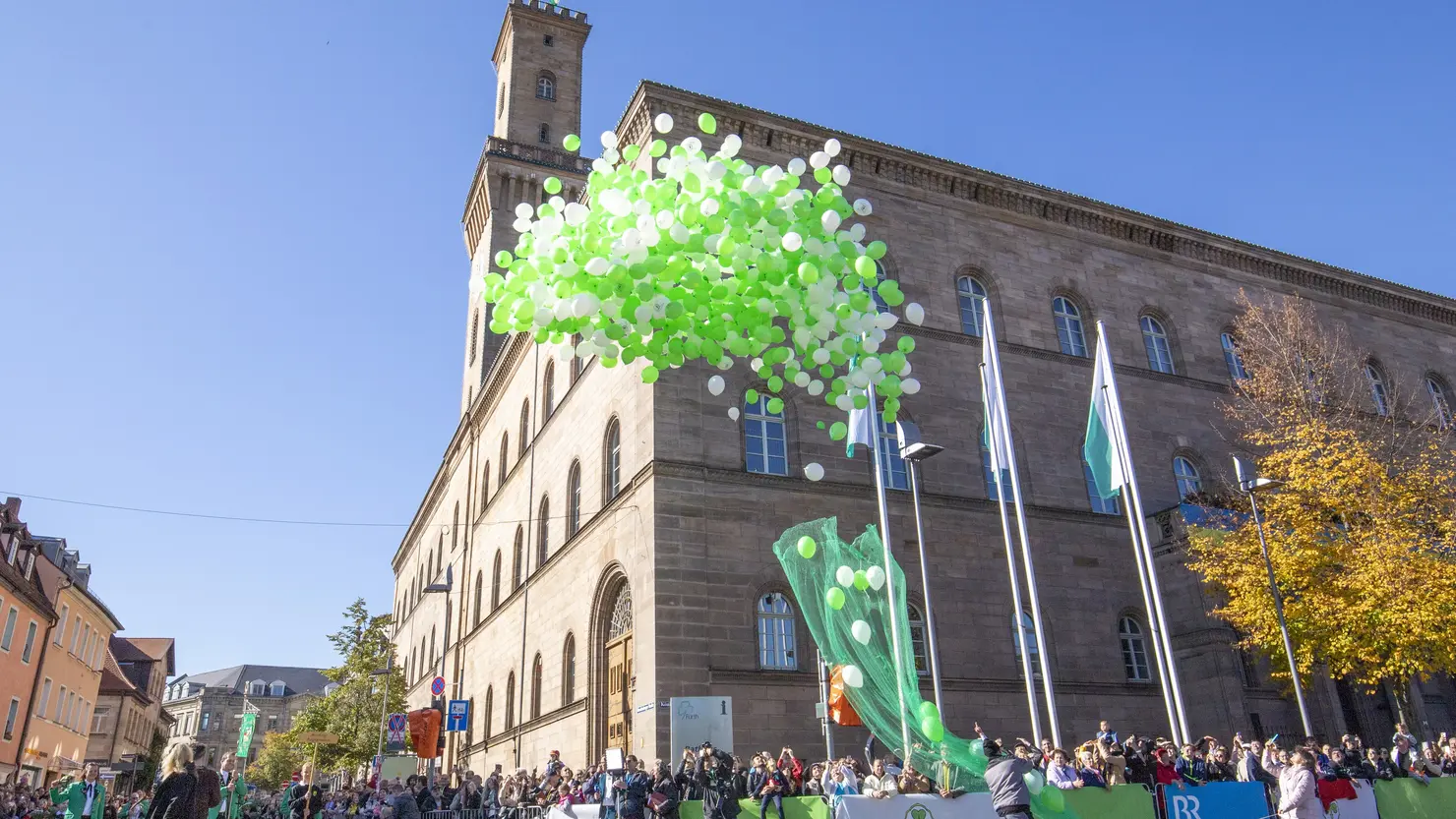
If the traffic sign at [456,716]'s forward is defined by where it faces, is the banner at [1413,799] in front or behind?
in front

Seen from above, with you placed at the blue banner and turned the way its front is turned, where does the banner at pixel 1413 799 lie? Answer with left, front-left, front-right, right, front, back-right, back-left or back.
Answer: back-left

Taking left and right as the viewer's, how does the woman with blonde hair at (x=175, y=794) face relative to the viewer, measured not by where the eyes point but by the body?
facing away from the viewer and to the right of the viewer

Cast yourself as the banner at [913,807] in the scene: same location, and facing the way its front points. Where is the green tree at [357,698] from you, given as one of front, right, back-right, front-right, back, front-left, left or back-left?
back-right

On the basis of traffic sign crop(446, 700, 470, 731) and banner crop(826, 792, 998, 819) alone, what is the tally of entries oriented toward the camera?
2

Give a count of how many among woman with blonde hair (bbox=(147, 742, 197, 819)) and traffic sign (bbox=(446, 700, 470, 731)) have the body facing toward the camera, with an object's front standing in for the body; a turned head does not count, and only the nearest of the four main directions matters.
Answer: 1

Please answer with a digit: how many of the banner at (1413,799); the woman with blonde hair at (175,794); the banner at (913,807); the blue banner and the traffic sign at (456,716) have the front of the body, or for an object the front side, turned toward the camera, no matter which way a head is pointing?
4

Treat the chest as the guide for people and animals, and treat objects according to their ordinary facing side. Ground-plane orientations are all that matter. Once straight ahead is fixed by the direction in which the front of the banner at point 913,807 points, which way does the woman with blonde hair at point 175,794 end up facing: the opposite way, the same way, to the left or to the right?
the opposite way

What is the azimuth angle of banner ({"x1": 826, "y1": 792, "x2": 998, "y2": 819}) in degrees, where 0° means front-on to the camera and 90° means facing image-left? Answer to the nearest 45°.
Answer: approximately 0°

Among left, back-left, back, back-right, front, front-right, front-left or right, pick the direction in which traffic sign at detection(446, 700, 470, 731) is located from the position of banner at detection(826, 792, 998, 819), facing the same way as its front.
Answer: back-right

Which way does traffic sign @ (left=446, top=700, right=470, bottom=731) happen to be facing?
toward the camera

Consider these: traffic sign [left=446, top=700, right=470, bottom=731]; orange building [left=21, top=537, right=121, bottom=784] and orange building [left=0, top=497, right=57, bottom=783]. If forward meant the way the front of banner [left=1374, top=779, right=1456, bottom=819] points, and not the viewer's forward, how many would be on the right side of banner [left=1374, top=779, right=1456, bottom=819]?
3

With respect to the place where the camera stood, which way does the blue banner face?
facing the viewer

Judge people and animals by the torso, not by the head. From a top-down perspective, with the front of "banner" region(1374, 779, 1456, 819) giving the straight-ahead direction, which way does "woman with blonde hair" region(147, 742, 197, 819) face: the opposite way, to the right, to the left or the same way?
the opposite way

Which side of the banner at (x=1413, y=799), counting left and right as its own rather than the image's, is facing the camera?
front
